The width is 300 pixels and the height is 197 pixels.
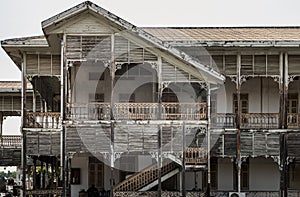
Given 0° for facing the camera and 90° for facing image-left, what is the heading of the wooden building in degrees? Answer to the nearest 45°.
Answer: approximately 0°
